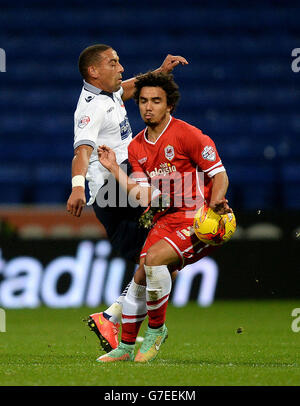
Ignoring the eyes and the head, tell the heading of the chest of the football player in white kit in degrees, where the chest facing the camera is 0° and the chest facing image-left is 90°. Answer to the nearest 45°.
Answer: approximately 270°

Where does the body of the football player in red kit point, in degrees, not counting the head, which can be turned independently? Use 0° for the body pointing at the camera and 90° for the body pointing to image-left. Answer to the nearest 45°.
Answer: approximately 45°

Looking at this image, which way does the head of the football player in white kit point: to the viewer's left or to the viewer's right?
to the viewer's right

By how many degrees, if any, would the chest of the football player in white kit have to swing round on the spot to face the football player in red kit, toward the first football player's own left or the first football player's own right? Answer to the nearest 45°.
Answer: approximately 45° to the first football player's own right
